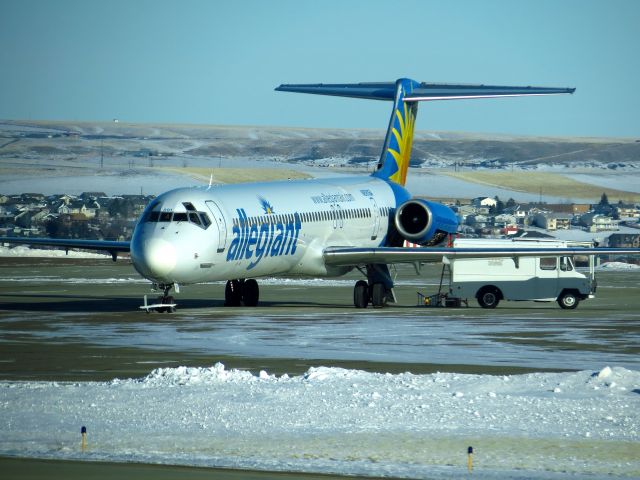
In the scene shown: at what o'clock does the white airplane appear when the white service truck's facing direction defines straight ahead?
The white airplane is roughly at 5 o'clock from the white service truck.

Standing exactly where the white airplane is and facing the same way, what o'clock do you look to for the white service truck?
The white service truck is roughly at 7 o'clock from the white airplane.

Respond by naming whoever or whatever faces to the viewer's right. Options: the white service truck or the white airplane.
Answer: the white service truck

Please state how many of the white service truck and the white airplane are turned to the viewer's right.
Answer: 1

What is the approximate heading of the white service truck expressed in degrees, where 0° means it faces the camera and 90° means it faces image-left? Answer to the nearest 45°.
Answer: approximately 270°

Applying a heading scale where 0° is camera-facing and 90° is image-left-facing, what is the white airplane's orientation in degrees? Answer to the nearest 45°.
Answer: approximately 45°
